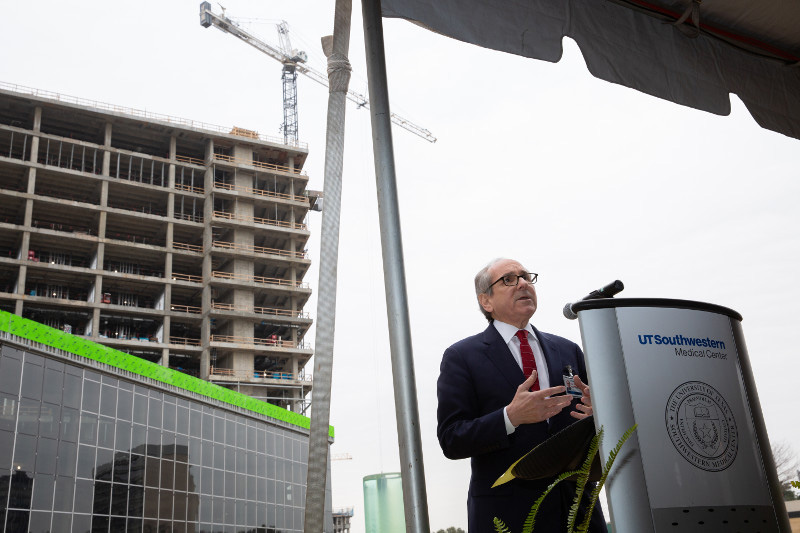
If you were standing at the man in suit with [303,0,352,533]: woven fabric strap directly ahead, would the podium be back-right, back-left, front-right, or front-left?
back-left

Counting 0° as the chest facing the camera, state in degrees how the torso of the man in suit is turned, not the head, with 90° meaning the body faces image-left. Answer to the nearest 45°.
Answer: approximately 315°

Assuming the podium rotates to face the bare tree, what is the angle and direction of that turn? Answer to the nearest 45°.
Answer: approximately 135° to its left

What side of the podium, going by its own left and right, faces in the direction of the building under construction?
back

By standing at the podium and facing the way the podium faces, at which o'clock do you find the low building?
The low building is roughly at 6 o'clock from the podium.

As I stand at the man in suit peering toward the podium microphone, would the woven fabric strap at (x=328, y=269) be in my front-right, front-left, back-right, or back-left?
back-right

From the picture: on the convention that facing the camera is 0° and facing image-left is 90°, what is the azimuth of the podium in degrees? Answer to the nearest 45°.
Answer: approximately 315°
